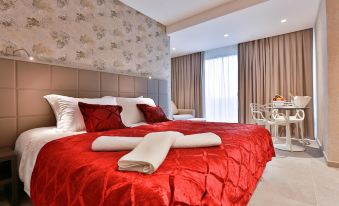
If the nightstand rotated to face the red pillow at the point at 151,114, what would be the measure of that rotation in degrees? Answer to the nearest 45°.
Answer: approximately 45° to its left

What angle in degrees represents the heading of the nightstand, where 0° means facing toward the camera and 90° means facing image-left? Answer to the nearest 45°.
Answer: approximately 315°

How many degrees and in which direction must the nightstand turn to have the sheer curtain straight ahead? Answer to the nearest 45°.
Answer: approximately 45° to its left

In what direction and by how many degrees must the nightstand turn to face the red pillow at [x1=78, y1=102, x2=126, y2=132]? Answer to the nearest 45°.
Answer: approximately 45° to its left

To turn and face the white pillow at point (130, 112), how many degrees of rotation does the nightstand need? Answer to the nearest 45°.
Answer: approximately 45° to its left
